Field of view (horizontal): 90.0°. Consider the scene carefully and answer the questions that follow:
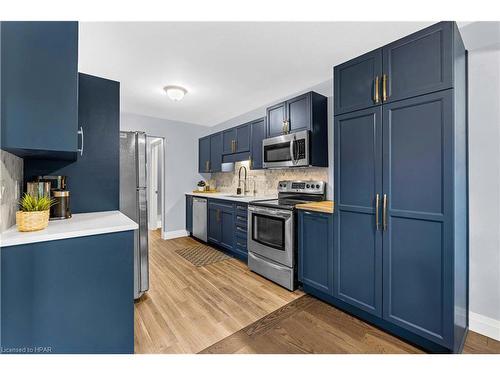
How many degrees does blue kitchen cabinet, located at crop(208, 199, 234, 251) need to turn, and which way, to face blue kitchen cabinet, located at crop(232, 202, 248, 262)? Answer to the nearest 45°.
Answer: approximately 90° to its left

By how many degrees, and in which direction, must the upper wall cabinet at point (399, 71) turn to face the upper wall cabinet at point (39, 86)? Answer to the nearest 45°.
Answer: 0° — it already faces it

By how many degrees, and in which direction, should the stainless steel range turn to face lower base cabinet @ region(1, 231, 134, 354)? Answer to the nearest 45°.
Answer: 0° — it already faces it

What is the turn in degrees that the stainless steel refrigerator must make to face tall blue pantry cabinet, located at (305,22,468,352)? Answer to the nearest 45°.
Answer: approximately 45° to its right

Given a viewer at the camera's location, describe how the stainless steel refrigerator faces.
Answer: facing to the right of the viewer

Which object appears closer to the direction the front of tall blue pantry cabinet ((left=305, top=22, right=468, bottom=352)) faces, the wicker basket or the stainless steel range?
the wicker basket

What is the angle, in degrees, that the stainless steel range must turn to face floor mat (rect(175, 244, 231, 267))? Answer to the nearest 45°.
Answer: approximately 90° to its right

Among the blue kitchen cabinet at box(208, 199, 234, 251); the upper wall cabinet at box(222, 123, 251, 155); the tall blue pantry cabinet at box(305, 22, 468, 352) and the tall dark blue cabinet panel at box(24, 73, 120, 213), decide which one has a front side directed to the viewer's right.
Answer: the tall dark blue cabinet panel at box(24, 73, 120, 213)

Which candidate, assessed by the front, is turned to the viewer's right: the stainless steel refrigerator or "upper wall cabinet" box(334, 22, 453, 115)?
the stainless steel refrigerator

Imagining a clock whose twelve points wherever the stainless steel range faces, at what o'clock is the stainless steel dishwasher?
The stainless steel dishwasher is roughly at 3 o'clock from the stainless steel range.

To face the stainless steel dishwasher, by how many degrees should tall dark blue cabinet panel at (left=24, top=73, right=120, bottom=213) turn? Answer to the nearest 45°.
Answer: approximately 45° to its left

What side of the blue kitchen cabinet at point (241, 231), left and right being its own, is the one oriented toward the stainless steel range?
left

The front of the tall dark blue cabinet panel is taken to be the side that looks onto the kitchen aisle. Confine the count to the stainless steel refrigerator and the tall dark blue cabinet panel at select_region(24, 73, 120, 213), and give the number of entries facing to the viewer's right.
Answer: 2

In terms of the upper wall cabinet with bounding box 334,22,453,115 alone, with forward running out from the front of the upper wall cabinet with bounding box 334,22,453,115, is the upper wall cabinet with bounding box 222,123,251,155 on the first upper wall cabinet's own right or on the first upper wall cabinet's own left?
on the first upper wall cabinet's own right
